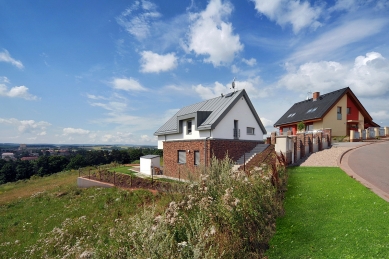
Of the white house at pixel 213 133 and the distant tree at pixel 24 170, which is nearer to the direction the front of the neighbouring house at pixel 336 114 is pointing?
the white house

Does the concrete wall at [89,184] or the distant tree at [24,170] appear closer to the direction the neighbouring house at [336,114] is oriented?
the concrete wall

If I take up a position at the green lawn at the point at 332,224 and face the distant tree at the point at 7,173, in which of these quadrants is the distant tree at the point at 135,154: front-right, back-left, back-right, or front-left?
front-right

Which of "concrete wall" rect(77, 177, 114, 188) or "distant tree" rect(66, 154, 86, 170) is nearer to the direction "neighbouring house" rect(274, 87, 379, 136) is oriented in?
the concrete wall

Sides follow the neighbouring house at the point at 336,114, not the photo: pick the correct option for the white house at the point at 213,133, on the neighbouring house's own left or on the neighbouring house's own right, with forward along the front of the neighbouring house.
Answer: on the neighbouring house's own right

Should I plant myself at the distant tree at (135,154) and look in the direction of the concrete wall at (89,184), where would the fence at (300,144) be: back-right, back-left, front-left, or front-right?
front-left
